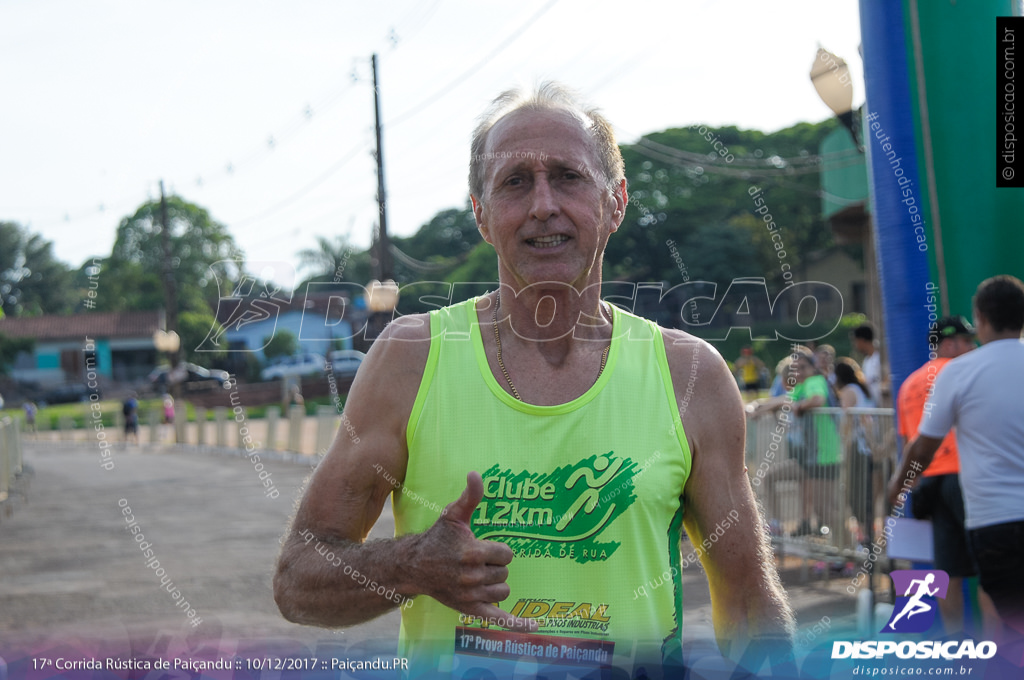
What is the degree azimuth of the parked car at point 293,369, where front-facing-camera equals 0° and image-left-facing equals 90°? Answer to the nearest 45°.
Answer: approximately 90°

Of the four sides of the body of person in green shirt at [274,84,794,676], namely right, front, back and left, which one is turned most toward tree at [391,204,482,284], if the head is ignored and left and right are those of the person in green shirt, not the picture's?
back

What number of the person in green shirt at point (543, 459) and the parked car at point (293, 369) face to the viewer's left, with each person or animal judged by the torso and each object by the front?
1

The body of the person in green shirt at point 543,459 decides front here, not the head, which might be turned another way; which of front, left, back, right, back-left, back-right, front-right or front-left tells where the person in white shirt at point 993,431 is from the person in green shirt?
back-left

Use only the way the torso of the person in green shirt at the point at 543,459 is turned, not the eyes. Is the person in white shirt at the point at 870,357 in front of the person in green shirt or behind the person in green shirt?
behind

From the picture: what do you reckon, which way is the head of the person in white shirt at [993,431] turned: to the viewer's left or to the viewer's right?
to the viewer's left

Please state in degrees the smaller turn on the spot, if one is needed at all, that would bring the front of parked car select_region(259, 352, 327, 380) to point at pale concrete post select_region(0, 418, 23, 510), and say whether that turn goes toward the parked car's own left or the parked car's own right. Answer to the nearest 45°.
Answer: approximately 45° to the parked car's own left

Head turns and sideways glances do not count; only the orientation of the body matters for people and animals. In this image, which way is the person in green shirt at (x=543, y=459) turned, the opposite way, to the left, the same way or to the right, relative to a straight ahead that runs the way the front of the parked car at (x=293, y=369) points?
to the left

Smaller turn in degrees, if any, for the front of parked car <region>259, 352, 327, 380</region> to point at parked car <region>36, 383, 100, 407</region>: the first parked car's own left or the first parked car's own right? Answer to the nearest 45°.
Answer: approximately 45° to the first parked car's own right

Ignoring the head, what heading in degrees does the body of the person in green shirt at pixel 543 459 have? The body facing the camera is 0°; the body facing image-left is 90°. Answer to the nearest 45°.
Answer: approximately 0°

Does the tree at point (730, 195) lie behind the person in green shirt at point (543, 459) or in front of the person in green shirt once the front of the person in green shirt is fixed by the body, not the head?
behind

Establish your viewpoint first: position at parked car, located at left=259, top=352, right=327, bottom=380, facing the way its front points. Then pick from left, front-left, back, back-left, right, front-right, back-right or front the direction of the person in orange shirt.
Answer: left
